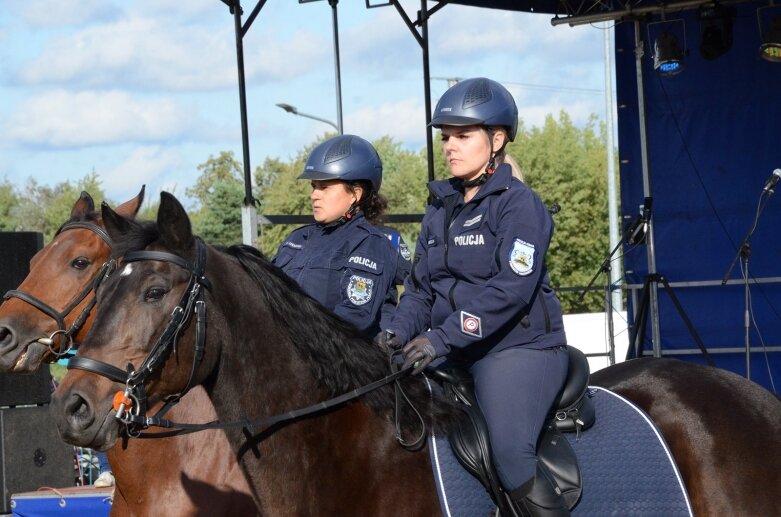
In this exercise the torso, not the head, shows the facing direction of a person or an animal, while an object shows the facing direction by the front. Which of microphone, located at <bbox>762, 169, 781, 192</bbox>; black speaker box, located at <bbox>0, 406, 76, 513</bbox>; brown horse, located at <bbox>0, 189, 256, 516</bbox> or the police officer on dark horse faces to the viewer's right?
the microphone

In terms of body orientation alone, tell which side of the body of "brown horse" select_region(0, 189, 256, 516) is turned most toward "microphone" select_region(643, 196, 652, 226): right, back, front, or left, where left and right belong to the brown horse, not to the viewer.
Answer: back

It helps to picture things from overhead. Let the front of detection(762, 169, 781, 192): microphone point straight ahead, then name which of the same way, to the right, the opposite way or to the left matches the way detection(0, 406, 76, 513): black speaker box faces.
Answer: to the right

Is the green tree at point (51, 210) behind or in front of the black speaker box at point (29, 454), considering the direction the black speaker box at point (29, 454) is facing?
behind

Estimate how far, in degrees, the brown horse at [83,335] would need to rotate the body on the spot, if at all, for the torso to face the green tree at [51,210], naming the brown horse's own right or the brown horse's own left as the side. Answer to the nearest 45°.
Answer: approximately 135° to the brown horse's own right

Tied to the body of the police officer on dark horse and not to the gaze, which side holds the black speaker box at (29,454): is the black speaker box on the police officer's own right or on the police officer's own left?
on the police officer's own right

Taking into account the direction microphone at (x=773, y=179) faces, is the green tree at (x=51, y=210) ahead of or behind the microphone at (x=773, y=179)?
behind

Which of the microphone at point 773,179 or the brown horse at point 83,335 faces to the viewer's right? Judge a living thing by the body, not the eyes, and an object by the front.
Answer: the microphone

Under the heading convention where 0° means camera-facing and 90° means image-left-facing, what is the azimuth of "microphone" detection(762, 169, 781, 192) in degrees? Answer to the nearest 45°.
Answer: approximately 270°
